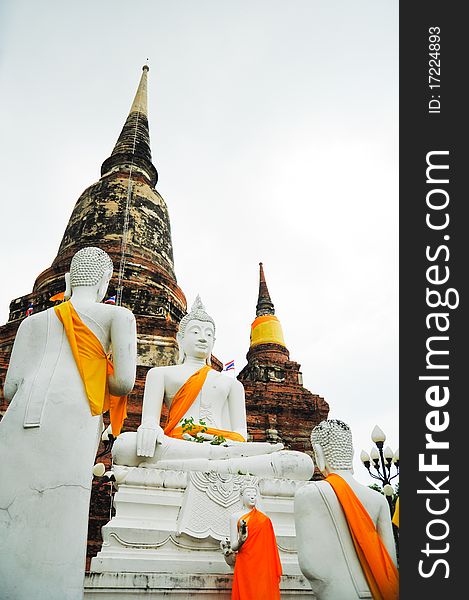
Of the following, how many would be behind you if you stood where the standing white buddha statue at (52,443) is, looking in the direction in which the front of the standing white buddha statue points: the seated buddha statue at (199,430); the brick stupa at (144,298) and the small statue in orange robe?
0

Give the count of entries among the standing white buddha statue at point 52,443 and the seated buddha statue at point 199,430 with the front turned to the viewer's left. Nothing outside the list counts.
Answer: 0

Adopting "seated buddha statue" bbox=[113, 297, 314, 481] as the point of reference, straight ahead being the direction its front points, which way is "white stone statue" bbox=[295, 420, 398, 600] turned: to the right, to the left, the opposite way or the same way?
the opposite way

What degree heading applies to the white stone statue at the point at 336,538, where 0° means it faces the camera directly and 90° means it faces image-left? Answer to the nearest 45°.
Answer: approximately 135°

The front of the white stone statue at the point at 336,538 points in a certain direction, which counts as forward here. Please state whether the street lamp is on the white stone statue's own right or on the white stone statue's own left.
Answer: on the white stone statue's own right

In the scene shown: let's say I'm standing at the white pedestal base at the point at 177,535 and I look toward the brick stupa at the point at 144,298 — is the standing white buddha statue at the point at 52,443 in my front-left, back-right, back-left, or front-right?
back-left

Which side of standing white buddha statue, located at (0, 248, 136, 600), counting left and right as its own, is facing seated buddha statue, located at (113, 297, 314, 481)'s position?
front

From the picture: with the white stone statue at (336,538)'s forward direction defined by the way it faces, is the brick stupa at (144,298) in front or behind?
in front

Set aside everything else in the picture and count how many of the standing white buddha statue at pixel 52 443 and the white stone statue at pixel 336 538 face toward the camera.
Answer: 0

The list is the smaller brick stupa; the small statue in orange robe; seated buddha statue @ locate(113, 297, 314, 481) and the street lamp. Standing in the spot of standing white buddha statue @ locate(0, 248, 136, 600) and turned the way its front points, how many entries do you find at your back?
0

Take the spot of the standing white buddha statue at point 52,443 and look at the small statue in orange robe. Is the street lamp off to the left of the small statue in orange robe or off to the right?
left

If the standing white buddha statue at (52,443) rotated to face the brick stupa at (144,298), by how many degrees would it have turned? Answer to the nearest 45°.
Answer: approximately 45° to its left

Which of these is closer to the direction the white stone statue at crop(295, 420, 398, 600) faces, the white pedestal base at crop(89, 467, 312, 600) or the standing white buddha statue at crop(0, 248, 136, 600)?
the white pedestal base

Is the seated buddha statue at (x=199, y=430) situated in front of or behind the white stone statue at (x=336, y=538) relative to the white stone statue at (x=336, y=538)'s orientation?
in front

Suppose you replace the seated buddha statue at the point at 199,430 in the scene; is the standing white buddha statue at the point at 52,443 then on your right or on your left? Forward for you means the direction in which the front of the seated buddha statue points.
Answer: on your right

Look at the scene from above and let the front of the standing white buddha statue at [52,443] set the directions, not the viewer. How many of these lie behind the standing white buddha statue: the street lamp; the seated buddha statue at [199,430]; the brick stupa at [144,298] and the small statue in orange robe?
0

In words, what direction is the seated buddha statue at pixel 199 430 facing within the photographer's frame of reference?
facing the viewer and to the right of the viewer

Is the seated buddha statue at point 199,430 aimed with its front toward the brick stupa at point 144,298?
no

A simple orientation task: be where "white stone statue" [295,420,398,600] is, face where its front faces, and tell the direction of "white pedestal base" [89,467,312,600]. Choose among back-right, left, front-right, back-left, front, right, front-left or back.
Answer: front
